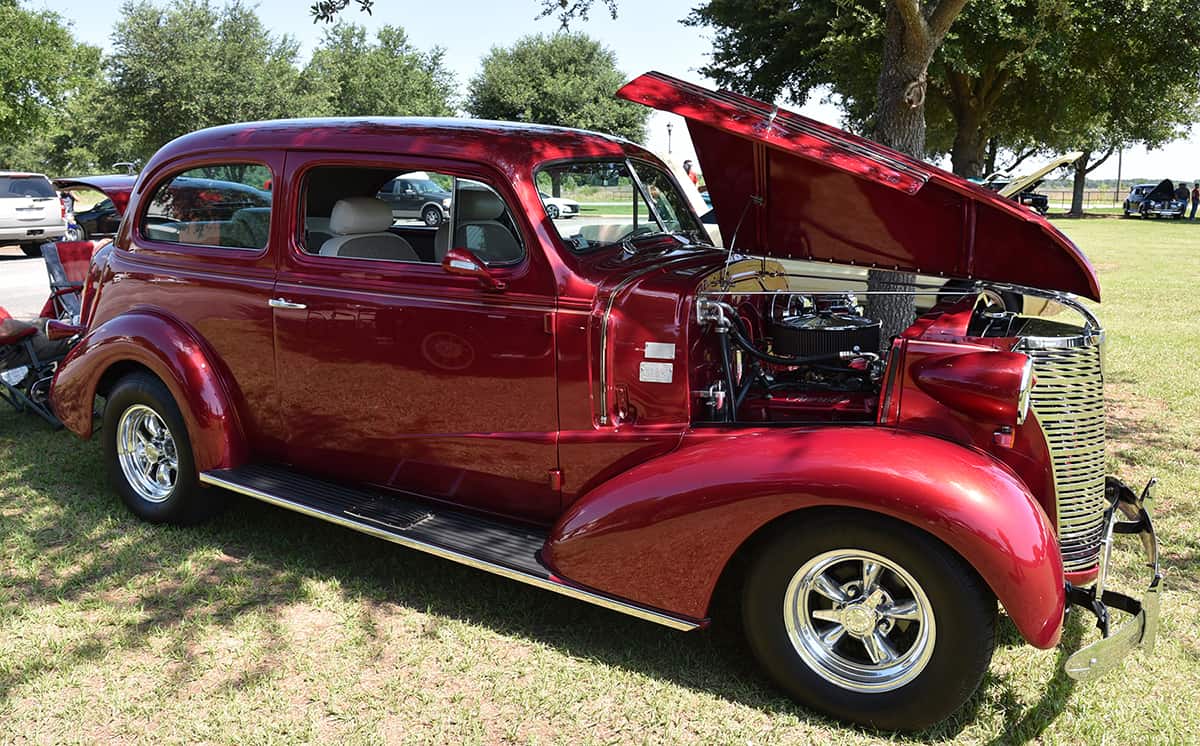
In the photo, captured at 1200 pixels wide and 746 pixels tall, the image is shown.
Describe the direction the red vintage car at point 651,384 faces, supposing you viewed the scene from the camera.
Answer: facing the viewer and to the right of the viewer

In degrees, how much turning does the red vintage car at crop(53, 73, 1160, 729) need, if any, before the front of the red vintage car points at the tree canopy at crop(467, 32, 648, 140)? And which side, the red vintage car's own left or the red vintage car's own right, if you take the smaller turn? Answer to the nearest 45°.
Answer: approximately 135° to the red vintage car's own left

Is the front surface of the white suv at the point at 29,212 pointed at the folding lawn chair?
no

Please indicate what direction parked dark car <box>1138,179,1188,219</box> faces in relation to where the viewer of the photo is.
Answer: facing the viewer

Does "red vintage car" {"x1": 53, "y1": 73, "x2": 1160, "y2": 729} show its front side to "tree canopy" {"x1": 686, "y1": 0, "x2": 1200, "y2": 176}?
no

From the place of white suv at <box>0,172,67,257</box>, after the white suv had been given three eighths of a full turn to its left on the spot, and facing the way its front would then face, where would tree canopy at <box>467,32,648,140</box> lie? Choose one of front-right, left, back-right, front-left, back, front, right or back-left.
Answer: back-left

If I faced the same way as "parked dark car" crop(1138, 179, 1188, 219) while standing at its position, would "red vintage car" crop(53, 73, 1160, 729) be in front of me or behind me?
in front

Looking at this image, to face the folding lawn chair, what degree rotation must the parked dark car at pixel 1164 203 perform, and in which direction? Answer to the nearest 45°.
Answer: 0° — it already faces it

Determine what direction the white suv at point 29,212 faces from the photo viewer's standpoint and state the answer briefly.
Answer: facing away from the viewer and to the left of the viewer

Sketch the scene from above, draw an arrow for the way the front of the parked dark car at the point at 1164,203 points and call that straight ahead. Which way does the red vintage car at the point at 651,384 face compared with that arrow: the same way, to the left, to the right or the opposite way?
to the left

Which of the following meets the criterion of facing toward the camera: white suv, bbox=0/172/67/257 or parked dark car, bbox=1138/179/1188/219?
the parked dark car

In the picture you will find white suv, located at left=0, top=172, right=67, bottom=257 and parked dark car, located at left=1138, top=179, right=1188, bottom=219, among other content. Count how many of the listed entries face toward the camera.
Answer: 1

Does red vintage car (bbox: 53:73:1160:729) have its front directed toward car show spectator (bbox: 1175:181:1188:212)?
no

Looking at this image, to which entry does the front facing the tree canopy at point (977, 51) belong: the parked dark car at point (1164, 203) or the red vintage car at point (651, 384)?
the parked dark car
